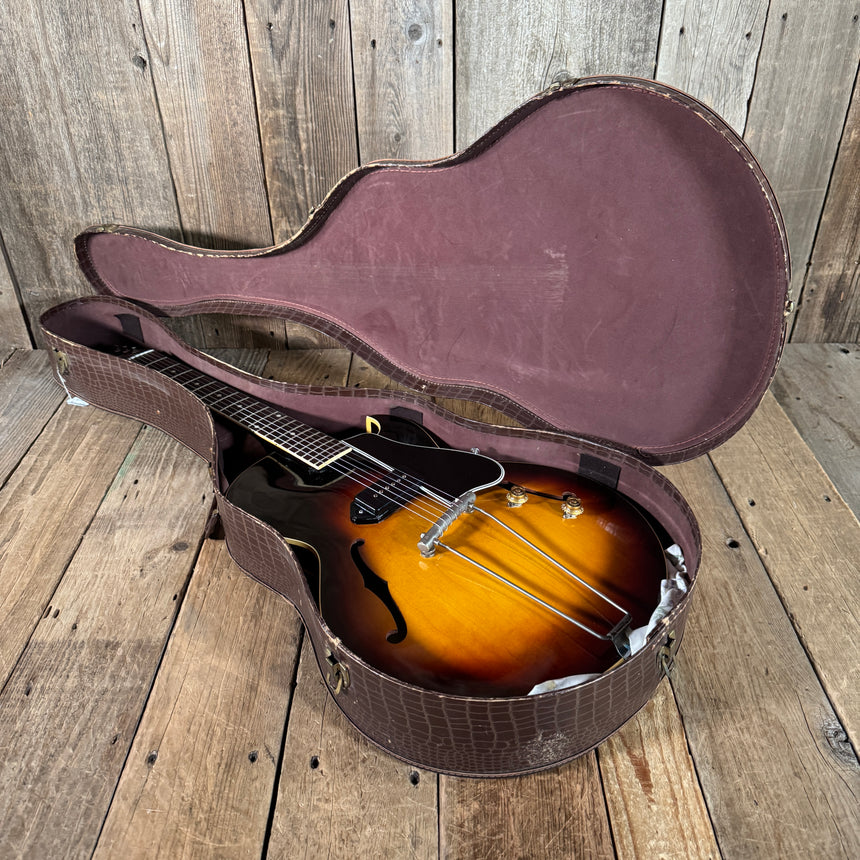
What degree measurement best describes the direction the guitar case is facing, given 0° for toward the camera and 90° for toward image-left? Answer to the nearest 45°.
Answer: approximately 45°
